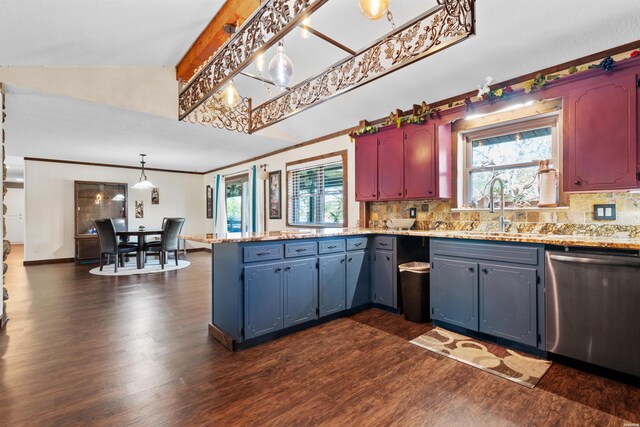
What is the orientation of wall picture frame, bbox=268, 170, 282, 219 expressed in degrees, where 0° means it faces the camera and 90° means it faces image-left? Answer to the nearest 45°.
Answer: approximately 45°

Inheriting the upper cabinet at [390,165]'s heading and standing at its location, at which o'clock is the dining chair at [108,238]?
The dining chair is roughly at 2 o'clock from the upper cabinet.

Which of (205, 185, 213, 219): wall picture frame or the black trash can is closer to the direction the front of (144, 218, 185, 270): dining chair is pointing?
the wall picture frame

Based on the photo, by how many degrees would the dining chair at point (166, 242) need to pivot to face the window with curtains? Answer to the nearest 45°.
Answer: approximately 90° to its right

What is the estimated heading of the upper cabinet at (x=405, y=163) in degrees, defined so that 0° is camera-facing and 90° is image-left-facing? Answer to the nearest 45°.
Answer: approximately 45°

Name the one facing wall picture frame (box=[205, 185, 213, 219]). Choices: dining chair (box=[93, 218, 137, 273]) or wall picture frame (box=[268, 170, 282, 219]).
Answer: the dining chair

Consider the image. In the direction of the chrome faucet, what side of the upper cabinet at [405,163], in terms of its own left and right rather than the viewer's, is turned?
left

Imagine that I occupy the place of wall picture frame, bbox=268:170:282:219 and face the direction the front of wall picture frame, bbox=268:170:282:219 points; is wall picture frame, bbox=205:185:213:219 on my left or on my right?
on my right

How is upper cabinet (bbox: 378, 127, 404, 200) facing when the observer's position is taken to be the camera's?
facing the viewer and to the left of the viewer

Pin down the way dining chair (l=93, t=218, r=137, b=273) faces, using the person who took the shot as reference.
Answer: facing away from the viewer and to the right of the viewer

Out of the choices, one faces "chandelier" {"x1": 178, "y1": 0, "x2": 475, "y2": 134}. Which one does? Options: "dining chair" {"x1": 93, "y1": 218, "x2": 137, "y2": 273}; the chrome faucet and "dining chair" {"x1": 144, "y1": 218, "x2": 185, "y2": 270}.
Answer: the chrome faucet

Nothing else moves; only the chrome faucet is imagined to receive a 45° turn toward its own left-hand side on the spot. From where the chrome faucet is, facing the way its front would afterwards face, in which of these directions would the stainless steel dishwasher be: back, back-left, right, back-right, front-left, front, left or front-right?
front-left

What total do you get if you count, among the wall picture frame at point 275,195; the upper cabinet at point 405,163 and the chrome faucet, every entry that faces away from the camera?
0

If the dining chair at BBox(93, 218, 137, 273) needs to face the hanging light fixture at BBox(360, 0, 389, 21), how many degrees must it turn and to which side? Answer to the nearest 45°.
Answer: approximately 135° to its right

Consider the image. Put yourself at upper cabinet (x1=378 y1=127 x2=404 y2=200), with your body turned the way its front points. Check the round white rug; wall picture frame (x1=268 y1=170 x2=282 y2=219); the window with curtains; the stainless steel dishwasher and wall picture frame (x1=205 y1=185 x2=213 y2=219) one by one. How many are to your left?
1
